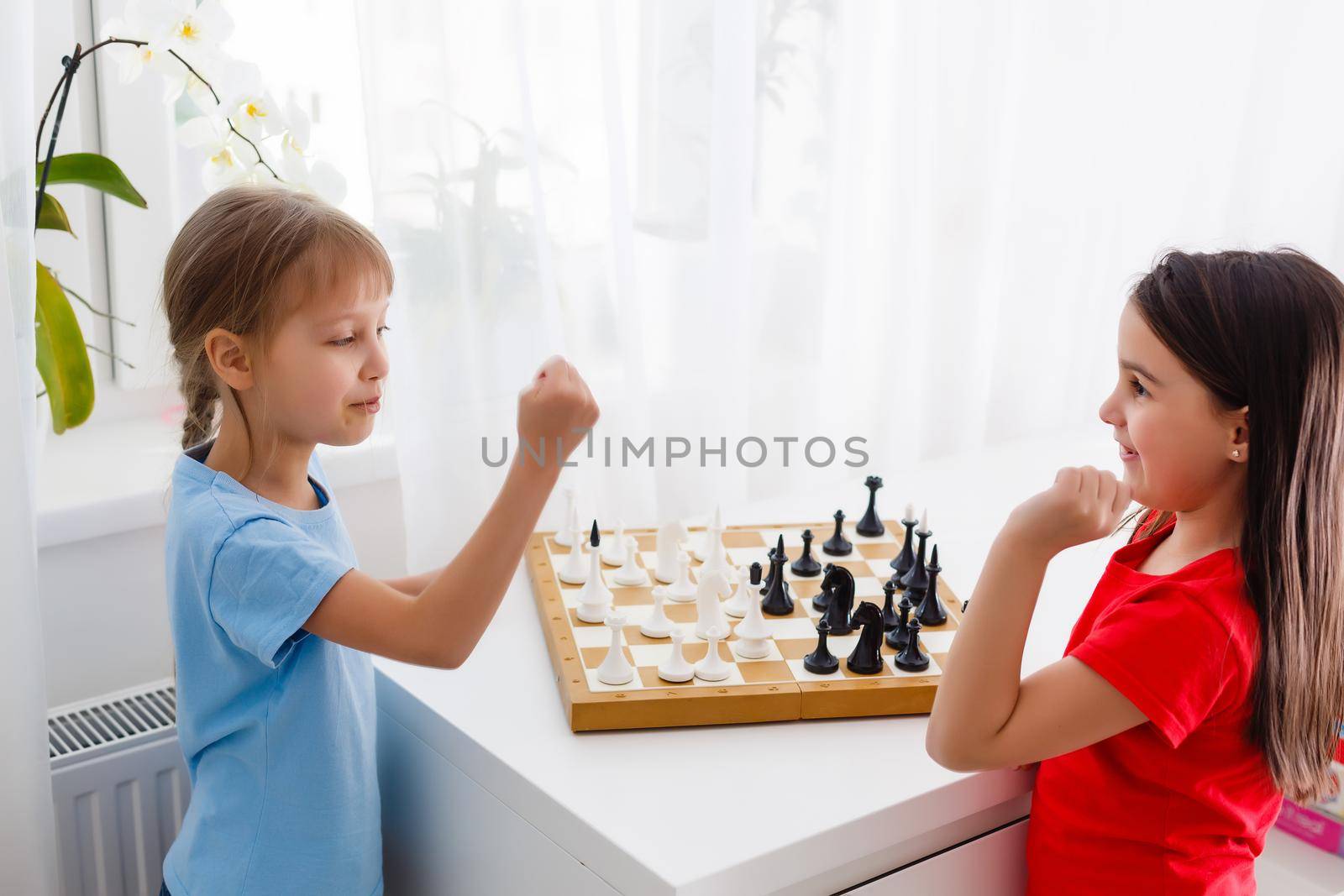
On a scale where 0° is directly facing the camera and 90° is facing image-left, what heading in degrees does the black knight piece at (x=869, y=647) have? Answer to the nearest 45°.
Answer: approximately 90°

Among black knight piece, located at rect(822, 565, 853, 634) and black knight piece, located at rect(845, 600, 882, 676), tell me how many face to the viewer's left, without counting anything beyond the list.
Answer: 2

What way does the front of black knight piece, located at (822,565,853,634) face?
to the viewer's left
